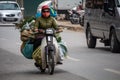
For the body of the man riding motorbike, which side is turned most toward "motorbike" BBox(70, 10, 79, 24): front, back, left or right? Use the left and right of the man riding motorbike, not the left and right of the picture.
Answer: back

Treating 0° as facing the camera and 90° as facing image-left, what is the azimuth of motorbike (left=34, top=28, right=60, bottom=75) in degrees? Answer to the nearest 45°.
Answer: approximately 0°

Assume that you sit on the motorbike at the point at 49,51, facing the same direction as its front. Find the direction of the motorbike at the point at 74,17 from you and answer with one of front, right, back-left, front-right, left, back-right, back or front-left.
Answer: back
